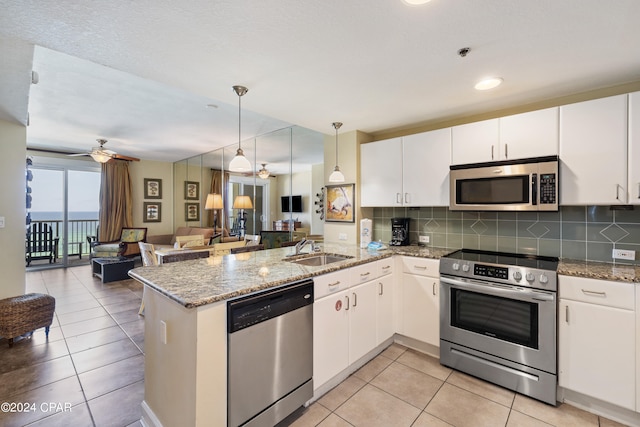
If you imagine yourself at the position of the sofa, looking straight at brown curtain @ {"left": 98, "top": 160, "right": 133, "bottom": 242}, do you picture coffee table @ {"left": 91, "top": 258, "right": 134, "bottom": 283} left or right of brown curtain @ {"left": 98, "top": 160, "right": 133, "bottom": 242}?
left

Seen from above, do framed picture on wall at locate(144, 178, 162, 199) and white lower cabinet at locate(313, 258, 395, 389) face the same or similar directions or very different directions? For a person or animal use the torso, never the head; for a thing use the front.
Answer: same or similar directions

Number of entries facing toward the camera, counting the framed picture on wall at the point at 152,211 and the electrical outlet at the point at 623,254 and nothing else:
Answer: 2

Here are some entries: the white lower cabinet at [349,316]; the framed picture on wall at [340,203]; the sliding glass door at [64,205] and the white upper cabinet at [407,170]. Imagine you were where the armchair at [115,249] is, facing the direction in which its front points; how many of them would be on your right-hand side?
1

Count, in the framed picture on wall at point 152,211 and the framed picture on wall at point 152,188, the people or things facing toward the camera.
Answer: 2

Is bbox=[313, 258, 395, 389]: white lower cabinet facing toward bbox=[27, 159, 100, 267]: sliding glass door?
no

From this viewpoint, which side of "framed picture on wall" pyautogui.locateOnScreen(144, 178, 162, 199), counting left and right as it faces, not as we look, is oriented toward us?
front

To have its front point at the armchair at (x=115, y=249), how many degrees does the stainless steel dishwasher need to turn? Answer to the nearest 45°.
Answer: approximately 180°

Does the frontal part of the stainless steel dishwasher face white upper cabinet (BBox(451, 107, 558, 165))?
no

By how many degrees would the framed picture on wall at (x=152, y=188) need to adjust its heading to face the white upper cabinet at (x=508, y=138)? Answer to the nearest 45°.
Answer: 0° — it already faces it

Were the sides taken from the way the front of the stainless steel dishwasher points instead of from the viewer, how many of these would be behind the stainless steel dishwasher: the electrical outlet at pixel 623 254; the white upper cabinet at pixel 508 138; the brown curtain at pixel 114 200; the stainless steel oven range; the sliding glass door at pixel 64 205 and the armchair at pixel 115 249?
3

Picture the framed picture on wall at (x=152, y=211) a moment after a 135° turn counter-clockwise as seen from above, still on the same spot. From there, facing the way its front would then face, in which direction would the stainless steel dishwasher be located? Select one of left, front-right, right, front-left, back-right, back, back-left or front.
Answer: back-right

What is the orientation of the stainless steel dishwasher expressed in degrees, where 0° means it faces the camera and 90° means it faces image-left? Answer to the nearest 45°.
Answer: approximately 315°

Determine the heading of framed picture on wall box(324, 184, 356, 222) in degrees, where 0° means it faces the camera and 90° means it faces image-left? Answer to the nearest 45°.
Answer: approximately 45°
